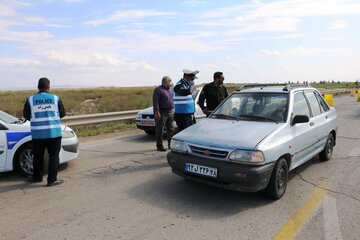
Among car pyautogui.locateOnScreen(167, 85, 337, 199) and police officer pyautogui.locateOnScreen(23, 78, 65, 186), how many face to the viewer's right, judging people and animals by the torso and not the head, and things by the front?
0

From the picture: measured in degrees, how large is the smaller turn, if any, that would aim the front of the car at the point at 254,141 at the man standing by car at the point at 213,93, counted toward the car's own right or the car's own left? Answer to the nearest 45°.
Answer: approximately 135° to the car's own right

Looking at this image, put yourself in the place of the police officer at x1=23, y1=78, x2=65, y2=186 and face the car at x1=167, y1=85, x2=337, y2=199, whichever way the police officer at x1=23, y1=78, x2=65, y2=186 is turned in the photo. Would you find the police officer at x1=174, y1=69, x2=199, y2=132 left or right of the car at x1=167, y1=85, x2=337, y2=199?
left

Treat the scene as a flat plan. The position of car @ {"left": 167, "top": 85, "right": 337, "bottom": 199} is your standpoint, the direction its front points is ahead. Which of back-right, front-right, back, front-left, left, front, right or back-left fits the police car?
front-right

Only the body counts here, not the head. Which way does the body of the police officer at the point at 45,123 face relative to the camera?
away from the camera

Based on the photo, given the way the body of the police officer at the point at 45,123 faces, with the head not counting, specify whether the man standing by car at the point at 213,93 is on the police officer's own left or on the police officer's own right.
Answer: on the police officer's own right

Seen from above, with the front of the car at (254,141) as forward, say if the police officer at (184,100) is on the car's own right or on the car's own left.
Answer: on the car's own right

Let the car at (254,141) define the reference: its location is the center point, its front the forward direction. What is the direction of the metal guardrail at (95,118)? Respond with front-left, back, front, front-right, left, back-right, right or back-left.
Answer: right

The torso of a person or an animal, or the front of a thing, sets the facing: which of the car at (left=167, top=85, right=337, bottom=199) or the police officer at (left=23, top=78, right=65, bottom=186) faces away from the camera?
the police officer
